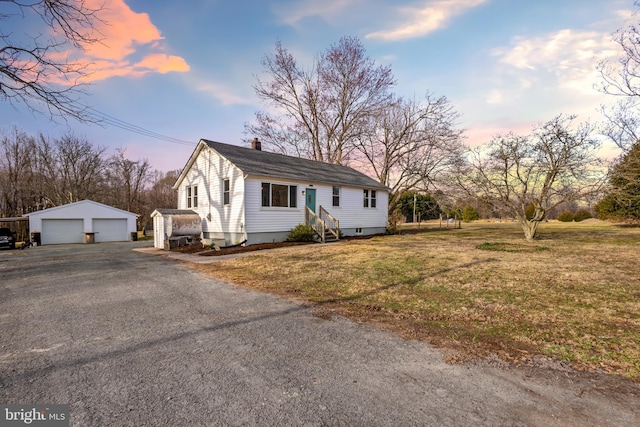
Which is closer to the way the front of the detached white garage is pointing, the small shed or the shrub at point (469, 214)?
the small shed

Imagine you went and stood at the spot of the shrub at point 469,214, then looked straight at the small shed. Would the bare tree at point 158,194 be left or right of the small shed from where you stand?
right

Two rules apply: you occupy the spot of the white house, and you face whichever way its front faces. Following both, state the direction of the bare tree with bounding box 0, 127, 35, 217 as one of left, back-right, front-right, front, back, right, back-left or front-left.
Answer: back

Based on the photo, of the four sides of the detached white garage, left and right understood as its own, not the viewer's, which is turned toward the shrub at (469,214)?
left

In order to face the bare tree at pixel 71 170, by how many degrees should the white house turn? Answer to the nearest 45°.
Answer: approximately 180°

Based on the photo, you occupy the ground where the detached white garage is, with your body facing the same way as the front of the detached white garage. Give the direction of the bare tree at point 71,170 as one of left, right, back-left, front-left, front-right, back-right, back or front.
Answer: back

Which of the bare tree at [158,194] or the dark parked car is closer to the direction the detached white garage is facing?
the dark parked car

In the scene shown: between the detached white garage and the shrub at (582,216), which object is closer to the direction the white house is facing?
the shrub
